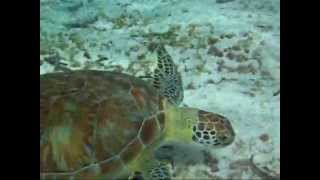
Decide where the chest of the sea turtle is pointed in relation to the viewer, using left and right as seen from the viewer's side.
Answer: facing to the right of the viewer
